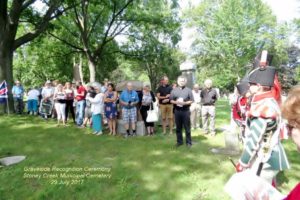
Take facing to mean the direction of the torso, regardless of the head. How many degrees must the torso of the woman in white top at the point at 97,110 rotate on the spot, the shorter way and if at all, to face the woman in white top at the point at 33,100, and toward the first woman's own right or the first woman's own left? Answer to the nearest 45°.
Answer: approximately 45° to the first woman's own right

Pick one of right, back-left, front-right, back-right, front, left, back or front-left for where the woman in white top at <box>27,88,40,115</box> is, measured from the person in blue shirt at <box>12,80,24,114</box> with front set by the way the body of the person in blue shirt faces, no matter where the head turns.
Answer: front-left

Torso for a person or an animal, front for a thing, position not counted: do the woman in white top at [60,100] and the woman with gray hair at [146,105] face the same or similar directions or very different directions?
same or similar directions

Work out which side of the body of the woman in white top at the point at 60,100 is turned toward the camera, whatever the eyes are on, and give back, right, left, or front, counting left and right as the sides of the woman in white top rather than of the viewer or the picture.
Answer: front

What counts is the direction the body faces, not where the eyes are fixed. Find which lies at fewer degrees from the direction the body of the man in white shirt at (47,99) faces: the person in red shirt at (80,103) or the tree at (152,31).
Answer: the person in red shirt

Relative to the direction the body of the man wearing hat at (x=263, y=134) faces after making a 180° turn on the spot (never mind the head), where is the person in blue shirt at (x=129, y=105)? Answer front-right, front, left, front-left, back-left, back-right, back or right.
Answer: back-left

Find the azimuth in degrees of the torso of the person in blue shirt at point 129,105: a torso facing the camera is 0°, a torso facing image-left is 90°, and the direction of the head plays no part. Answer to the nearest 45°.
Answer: approximately 0°

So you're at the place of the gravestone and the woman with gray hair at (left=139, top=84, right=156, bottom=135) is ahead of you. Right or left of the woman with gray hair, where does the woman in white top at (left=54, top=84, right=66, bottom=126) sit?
left

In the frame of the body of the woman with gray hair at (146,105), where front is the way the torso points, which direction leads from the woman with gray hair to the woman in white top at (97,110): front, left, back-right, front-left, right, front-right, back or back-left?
right
